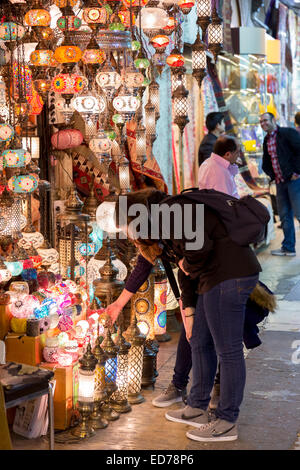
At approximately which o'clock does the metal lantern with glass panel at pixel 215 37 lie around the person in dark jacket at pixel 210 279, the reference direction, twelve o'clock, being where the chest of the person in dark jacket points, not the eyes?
The metal lantern with glass panel is roughly at 3 o'clock from the person in dark jacket.

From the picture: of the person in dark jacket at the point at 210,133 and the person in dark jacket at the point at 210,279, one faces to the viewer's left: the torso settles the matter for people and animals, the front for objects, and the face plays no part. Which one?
the person in dark jacket at the point at 210,279

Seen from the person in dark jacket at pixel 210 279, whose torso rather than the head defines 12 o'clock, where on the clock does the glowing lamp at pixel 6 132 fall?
The glowing lamp is roughly at 1 o'clock from the person in dark jacket.

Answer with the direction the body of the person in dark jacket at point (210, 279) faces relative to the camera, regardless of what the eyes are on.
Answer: to the viewer's left

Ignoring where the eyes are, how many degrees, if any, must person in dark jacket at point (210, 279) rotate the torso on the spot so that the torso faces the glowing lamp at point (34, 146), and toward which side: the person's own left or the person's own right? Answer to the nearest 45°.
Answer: approximately 45° to the person's own right

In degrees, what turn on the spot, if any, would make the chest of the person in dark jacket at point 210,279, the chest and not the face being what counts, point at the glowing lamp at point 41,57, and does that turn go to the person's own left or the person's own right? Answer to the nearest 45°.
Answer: approximately 45° to the person's own right

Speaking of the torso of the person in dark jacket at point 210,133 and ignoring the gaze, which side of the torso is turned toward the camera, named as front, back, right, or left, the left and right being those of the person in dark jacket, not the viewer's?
right
